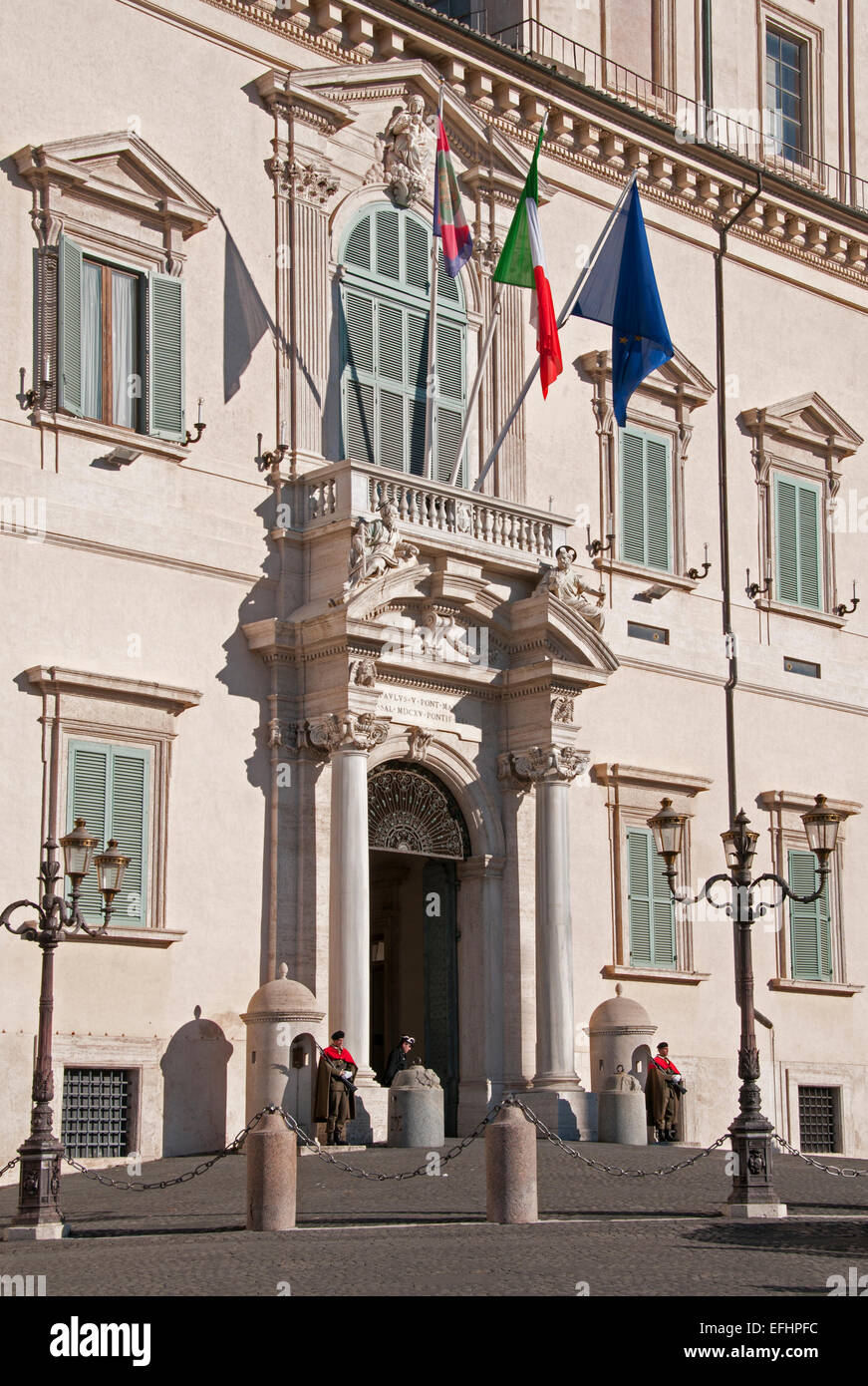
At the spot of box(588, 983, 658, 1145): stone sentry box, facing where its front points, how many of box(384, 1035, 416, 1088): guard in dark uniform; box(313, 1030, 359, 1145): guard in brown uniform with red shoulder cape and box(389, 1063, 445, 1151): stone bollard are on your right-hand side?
3

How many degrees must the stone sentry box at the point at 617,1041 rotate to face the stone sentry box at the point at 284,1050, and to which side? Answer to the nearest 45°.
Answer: approximately 90° to its right

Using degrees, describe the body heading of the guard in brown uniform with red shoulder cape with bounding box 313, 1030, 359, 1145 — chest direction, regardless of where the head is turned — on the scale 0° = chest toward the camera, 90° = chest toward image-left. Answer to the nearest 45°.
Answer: approximately 315°

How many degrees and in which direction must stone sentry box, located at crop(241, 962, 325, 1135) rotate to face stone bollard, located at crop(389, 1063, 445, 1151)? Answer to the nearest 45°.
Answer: approximately 45° to its left

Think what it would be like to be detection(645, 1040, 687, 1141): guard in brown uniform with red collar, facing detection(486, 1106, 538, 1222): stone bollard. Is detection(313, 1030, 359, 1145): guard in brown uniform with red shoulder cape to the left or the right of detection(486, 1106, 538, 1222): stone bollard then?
right

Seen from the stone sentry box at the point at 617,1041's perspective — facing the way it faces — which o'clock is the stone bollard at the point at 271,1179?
The stone bollard is roughly at 2 o'clock from the stone sentry box.
